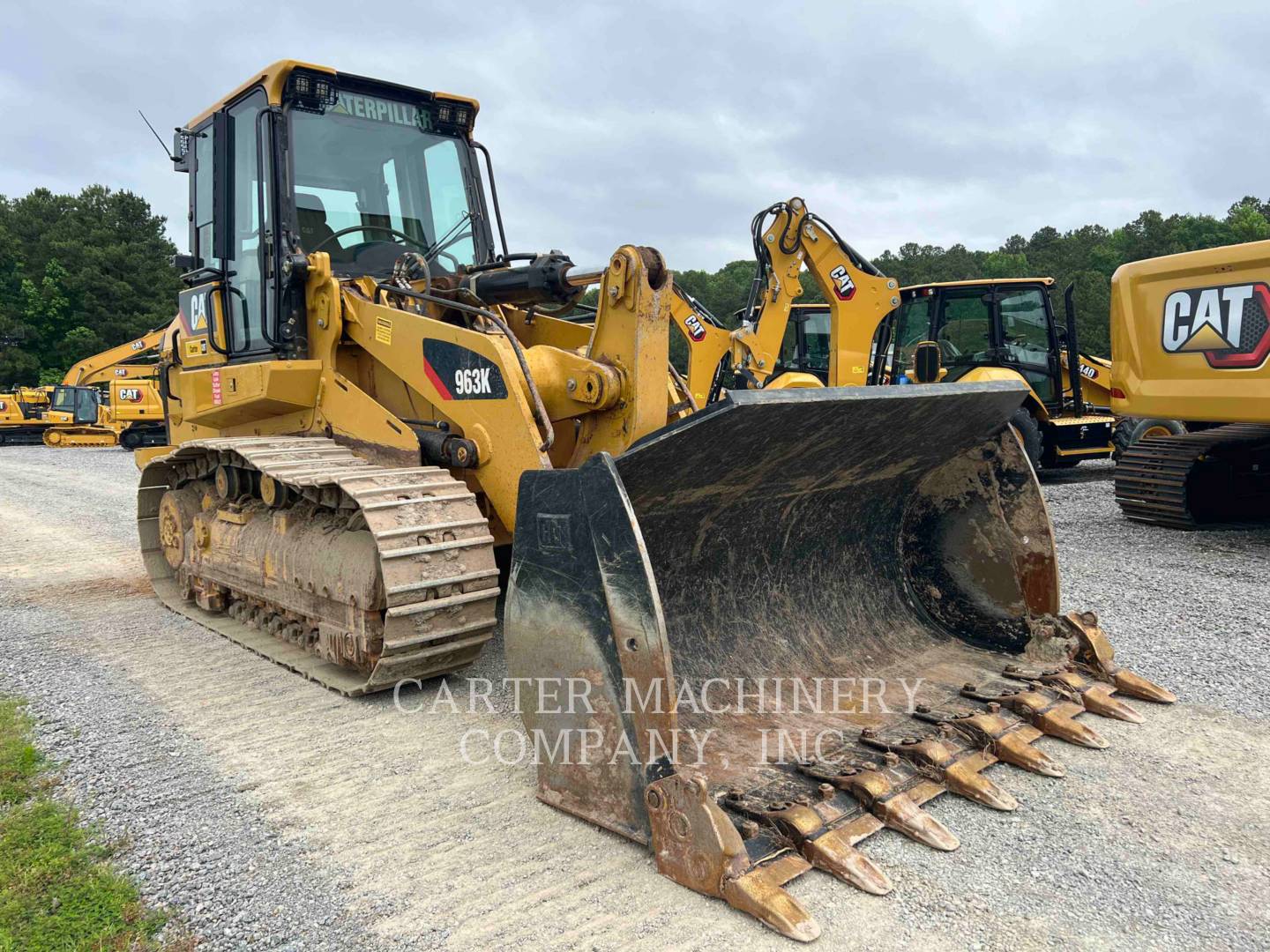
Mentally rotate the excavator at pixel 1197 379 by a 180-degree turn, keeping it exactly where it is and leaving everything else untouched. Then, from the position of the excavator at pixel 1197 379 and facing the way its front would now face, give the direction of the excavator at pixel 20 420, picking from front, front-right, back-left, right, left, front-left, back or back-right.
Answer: front-right

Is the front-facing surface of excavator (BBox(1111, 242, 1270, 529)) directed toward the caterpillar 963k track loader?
no

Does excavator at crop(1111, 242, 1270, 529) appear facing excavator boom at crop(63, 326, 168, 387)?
no

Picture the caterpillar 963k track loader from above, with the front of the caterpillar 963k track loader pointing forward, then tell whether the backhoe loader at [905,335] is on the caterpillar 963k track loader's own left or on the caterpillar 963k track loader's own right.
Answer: on the caterpillar 963k track loader's own left

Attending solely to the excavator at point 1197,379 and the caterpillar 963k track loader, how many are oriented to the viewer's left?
0

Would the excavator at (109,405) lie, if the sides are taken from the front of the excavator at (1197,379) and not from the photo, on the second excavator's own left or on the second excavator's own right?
on the second excavator's own left

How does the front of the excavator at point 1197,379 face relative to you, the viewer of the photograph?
facing away from the viewer and to the right of the viewer

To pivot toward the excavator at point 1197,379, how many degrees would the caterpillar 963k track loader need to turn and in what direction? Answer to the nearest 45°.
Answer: approximately 90° to its left

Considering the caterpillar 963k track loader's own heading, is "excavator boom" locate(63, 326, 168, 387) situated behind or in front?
behind

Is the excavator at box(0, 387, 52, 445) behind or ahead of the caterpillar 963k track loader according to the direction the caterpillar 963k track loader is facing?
behind

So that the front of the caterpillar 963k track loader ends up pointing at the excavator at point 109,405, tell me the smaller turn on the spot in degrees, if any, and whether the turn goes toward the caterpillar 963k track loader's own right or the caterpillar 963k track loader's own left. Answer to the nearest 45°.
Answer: approximately 180°

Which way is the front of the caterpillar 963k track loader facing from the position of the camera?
facing the viewer and to the right of the viewer

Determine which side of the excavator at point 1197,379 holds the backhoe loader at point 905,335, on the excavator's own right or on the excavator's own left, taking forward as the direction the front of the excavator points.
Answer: on the excavator's own left
